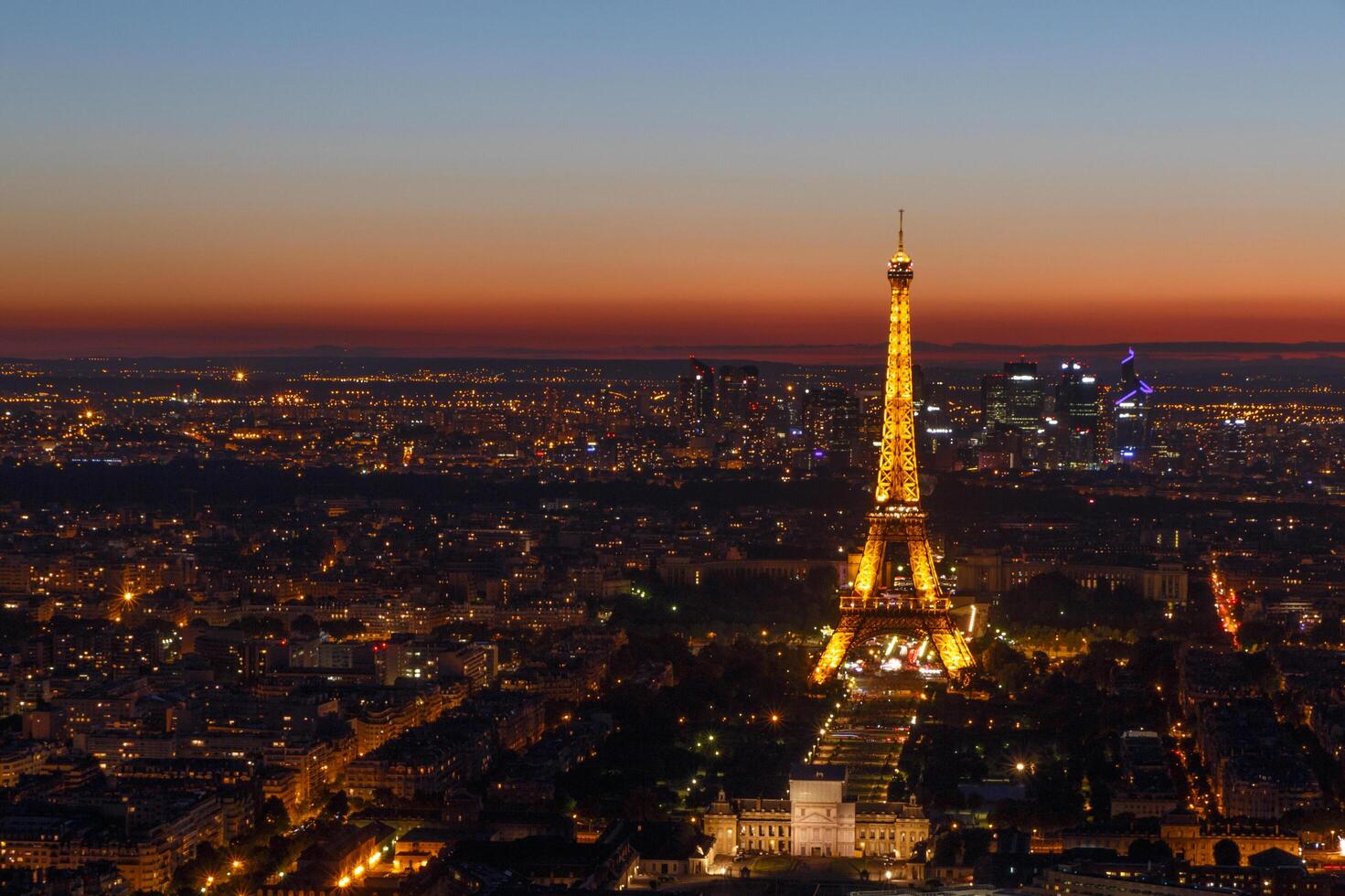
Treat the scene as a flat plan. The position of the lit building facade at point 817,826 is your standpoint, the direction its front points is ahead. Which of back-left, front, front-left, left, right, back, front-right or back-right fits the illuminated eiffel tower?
back

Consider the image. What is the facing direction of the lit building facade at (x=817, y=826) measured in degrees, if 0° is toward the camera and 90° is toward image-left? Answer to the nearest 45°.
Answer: approximately 0°
